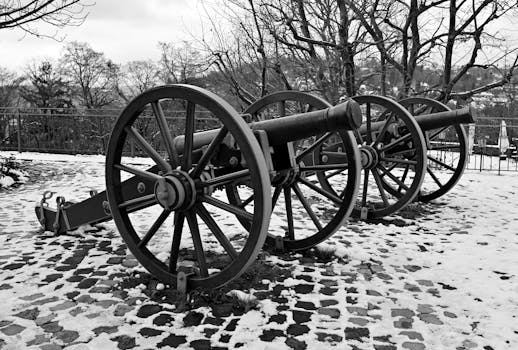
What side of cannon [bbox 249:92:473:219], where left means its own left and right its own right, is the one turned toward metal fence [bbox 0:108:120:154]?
back

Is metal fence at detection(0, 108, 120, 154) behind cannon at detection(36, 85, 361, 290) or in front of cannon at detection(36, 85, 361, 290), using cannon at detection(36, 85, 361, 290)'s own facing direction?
behind
